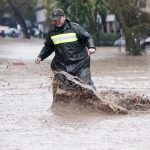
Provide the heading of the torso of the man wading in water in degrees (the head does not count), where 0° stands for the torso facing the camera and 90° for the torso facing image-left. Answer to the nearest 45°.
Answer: approximately 45°
